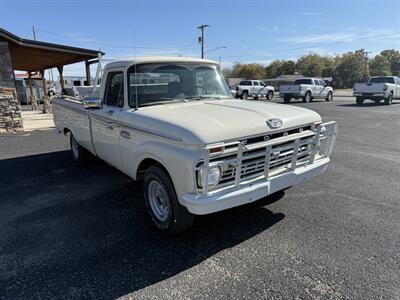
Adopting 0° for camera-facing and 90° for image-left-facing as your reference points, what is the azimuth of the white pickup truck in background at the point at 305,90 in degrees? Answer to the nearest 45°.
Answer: approximately 225°

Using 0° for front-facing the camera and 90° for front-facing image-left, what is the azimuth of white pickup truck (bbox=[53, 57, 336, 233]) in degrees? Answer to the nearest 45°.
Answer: approximately 315°

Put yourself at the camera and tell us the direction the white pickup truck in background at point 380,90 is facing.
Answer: facing away from the viewer and to the right of the viewer

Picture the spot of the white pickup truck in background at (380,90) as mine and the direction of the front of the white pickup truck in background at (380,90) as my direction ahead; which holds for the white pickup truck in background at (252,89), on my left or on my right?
on my left

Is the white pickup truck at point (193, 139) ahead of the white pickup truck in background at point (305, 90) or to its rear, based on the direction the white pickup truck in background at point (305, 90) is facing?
to the rear

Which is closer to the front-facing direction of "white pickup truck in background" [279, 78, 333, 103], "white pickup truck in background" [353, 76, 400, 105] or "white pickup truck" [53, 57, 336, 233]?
the white pickup truck in background

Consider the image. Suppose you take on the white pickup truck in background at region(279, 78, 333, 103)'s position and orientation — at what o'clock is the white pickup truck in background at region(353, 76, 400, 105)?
the white pickup truck in background at region(353, 76, 400, 105) is roughly at 2 o'clock from the white pickup truck in background at region(279, 78, 333, 103).

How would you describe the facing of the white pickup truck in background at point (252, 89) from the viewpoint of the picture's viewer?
facing away from the viewer and to the right of the viewer

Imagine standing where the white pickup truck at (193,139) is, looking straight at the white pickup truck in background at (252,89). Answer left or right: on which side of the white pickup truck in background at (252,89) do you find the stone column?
left
